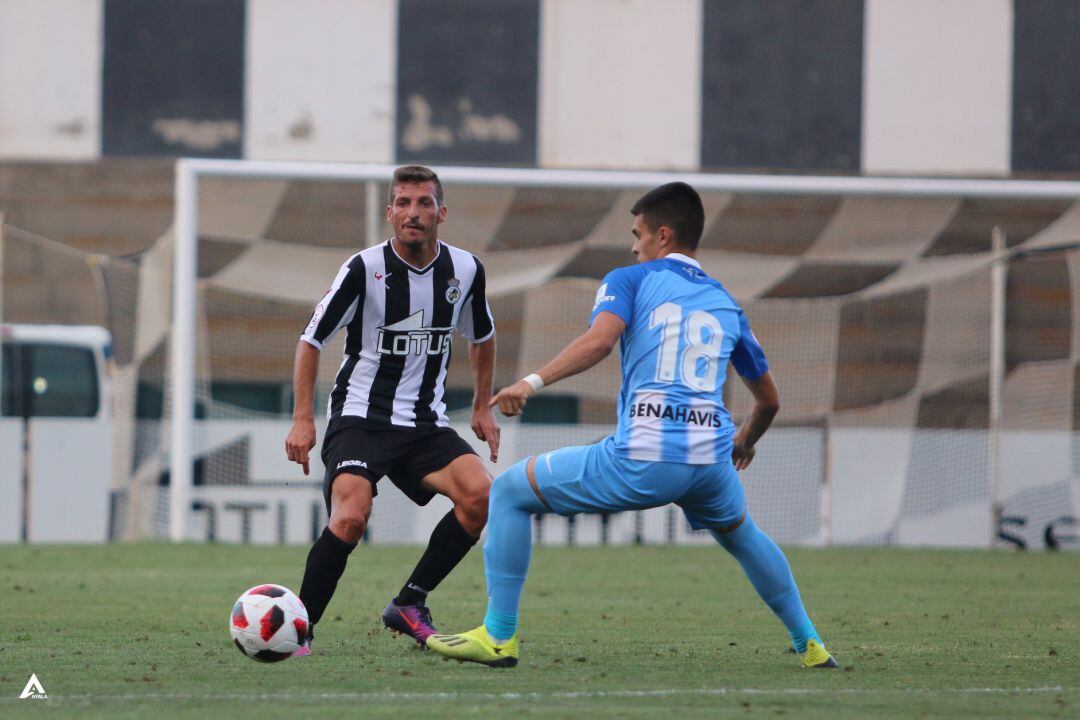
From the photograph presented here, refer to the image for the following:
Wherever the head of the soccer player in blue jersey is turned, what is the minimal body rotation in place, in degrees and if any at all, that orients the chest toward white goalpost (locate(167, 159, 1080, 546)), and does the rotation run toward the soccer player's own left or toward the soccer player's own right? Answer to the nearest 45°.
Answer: approximately 45° to the soccer player's own right

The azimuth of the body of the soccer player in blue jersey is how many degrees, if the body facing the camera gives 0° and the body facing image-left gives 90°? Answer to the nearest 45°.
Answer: approximately 135°

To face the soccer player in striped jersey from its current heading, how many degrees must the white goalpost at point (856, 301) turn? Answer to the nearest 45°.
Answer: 0° — it already faces them

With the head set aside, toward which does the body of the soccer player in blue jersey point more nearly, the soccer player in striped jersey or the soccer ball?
the soccer player in striped jersey

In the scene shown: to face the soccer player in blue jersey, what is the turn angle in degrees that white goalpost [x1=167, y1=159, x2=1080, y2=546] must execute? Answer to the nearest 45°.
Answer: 0° — it already faces them

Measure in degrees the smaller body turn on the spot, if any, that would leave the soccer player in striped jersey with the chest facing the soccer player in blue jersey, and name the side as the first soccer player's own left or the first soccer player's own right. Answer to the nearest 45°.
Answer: approximately 45° to the first soccer player's own left

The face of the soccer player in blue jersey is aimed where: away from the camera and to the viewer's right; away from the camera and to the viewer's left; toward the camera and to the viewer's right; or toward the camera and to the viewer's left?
away from the camera and to the viewer's left

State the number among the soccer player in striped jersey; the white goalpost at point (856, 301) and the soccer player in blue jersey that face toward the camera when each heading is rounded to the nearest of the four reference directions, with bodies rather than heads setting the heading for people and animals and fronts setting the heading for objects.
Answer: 2

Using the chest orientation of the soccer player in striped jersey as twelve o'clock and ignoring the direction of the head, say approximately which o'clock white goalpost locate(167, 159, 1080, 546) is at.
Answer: The white goalpost is roughly at 7 o'clock from the soccer player in striped jersey.
